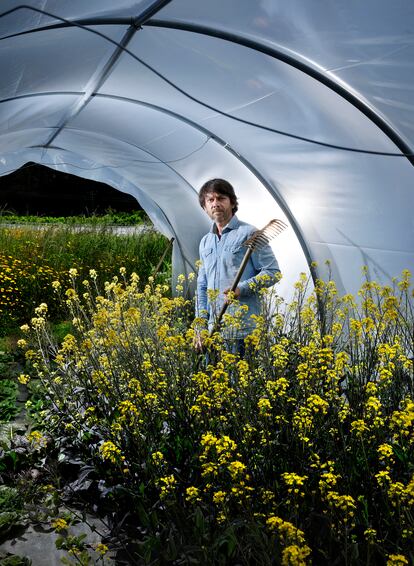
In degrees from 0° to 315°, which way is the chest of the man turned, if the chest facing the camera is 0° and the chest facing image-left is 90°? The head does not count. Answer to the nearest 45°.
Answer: approximately 45°
